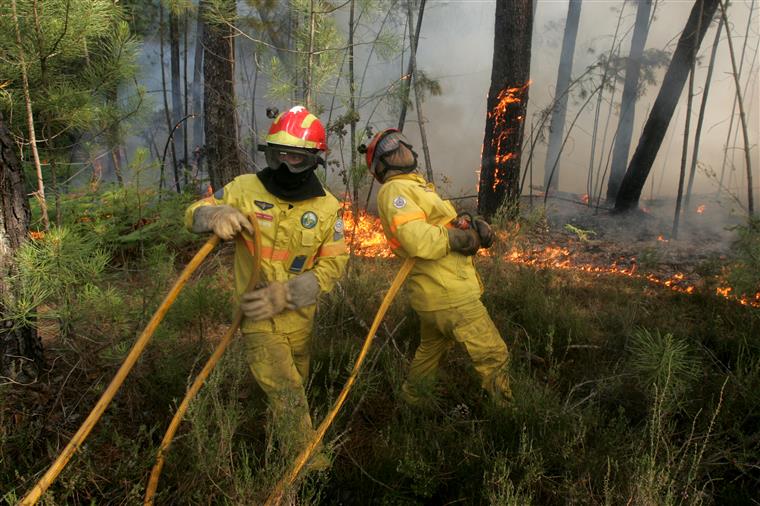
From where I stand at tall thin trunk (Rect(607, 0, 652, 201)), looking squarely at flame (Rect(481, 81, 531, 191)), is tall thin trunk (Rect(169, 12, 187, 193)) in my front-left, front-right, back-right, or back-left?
front-right

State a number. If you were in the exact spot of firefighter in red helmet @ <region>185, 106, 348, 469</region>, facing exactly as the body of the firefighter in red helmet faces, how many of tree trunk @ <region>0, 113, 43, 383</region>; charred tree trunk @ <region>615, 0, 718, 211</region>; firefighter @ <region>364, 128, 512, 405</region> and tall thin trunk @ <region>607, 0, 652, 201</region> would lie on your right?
1

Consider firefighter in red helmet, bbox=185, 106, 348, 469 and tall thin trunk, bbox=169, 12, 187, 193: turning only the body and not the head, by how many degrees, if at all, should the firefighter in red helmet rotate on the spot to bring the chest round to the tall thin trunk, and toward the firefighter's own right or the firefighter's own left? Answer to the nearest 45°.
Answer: approximately 180°

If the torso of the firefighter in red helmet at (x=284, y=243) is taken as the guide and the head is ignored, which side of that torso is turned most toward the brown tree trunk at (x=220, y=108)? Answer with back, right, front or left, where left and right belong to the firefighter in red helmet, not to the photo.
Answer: back

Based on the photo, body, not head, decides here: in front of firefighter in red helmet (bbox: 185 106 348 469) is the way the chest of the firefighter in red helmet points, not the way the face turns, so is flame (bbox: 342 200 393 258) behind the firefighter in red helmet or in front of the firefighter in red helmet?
behind

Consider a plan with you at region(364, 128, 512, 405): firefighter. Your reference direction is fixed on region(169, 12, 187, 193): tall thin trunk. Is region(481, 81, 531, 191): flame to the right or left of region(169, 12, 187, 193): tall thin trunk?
right

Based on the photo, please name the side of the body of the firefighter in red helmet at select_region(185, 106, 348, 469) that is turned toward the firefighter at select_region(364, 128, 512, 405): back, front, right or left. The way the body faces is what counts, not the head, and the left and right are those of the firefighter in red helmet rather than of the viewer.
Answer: left

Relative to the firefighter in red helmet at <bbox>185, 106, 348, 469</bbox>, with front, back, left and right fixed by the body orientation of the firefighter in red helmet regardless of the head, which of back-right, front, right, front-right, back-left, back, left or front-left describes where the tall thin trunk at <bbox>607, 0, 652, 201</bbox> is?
back-left

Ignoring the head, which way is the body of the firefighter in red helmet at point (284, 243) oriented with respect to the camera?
toward the camera

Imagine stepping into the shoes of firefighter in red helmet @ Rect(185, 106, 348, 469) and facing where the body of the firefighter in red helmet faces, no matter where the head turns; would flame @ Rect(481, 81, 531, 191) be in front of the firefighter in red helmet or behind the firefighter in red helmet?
behind
